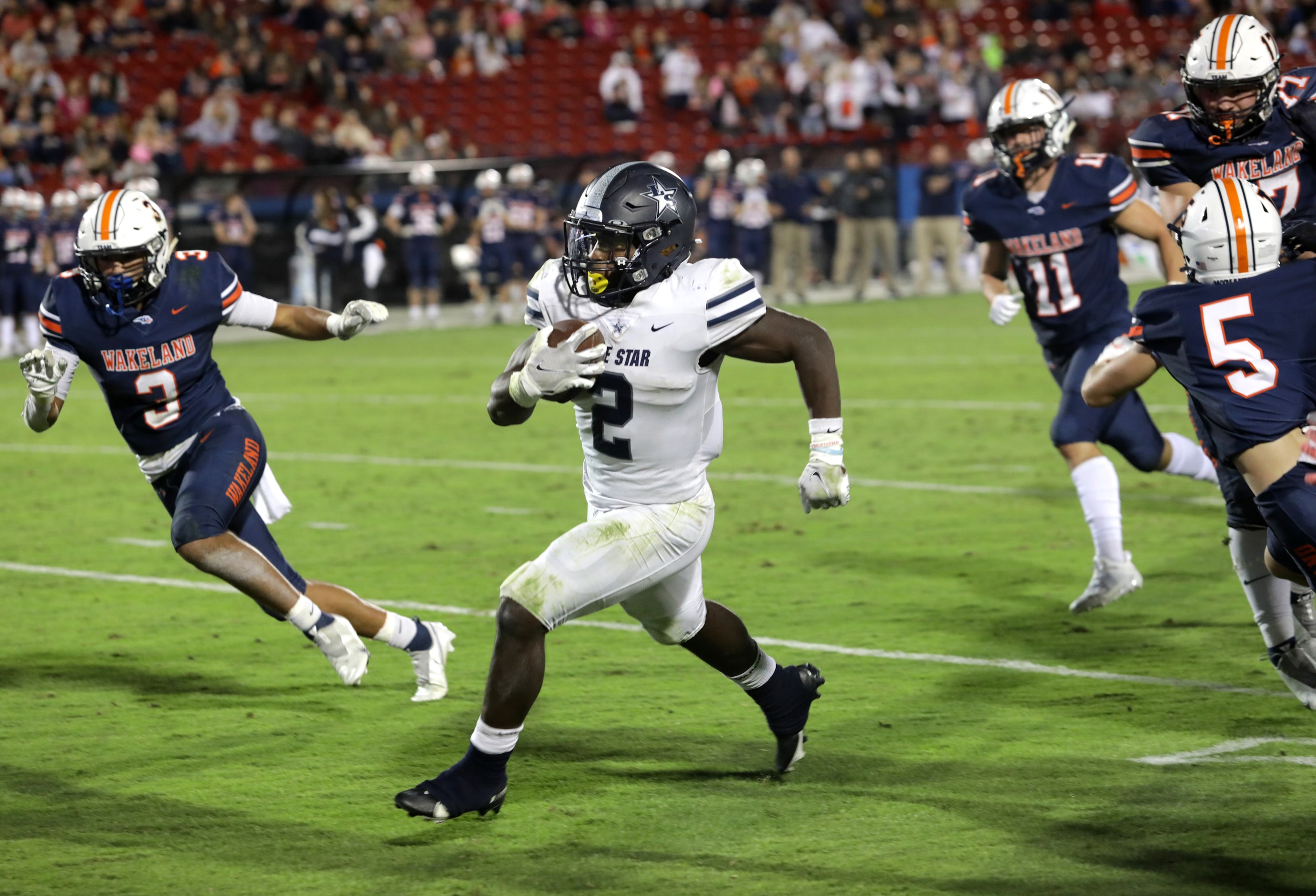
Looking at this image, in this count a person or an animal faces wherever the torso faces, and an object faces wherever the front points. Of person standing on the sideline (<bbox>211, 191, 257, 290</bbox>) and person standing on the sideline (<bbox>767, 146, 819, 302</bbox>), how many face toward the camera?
2

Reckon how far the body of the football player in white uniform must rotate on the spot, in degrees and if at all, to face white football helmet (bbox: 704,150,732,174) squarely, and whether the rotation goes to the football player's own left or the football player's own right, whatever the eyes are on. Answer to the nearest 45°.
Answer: approximately 135° to the football player's own right

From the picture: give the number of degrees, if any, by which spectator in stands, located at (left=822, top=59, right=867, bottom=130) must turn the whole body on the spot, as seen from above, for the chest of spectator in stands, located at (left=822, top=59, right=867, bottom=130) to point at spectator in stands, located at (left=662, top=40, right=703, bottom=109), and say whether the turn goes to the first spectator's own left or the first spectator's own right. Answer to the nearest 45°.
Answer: approximately 90° to the first spectator's own right

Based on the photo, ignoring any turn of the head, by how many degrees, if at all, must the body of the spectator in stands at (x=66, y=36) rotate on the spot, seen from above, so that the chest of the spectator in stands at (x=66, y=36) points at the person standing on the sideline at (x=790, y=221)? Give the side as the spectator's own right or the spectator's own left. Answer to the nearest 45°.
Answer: approximately 45° to the spectator's own left

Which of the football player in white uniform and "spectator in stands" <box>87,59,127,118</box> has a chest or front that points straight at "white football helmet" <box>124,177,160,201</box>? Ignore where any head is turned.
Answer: the spectator in stands
